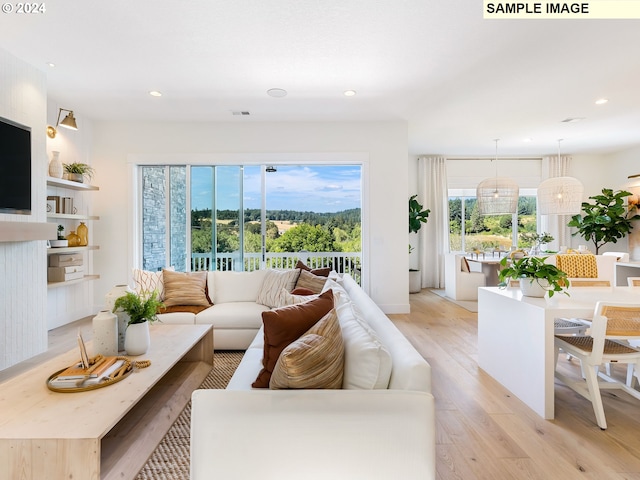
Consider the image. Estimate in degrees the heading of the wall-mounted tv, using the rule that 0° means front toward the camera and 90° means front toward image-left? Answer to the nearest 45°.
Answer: approximately 315°

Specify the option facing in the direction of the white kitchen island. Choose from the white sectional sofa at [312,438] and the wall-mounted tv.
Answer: the wall-mounted tv

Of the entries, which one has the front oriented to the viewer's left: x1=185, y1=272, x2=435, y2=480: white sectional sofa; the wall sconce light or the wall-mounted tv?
the white sectional sofa

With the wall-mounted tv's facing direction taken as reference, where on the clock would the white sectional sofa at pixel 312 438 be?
The white sectional sofa is roughly at 1 o'clock from the wall-mounted tv.

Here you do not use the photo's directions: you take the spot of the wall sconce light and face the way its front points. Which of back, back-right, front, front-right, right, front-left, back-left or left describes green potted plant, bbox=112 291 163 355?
front-right

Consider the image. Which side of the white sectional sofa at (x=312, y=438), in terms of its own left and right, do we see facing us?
left

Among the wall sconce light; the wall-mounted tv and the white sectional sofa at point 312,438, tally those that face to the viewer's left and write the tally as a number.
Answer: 1

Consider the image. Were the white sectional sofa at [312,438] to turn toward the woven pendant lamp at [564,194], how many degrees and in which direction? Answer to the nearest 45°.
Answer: approximately 135° to its right

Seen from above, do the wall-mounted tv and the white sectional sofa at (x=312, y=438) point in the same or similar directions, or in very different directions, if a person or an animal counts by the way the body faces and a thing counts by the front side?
very different directions

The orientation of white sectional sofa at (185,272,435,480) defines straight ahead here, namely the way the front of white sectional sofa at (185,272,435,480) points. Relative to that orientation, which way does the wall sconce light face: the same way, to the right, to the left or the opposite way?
the opposite way

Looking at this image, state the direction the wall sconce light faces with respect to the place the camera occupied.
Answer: facing the viewer and to the right of the viewer

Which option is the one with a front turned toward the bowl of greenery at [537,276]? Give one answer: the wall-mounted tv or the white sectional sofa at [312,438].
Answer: the wall-mounted tv

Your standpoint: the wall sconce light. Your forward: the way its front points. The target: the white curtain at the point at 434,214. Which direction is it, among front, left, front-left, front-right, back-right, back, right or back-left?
front-left

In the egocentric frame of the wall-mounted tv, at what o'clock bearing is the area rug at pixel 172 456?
The area rug is roughly at 1 o'clock from the wall-mounted tv.

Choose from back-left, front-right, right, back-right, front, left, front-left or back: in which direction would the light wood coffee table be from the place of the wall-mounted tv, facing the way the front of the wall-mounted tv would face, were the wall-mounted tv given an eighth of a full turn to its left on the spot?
right
